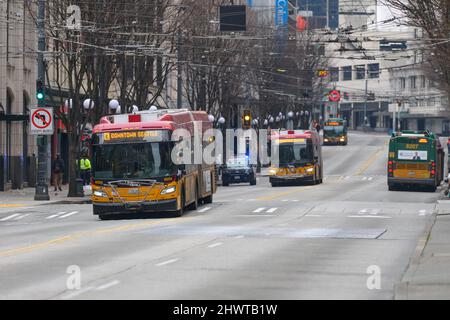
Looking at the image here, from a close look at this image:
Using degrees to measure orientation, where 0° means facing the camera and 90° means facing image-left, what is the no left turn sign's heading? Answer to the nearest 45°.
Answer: approximately 0°

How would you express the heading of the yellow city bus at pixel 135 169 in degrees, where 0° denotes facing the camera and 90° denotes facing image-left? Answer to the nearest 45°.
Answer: approximately 0°

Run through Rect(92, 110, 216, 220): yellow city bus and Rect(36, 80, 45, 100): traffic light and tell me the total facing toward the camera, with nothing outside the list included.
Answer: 2
